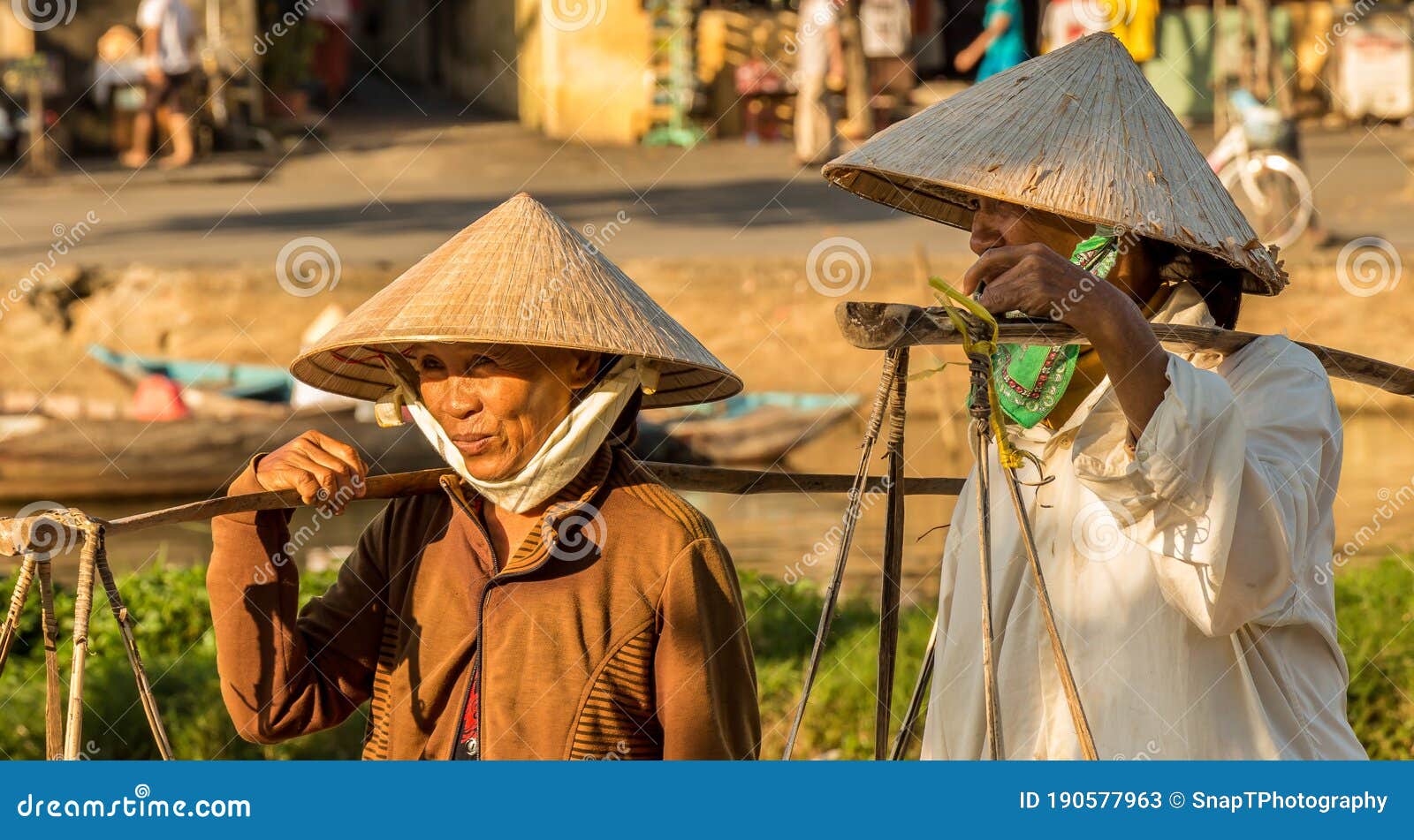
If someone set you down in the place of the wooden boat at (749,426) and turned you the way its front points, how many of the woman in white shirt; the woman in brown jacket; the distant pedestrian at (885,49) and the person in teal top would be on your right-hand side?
2

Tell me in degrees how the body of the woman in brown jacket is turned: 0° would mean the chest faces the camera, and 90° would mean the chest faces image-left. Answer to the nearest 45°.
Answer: approximately 45°

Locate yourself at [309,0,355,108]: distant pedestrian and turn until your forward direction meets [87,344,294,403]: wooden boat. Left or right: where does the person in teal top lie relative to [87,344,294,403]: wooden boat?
left

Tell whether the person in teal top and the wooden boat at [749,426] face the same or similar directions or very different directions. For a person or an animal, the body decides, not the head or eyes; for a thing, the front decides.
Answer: very different directions

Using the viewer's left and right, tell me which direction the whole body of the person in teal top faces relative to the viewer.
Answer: facing to the left of the viewer

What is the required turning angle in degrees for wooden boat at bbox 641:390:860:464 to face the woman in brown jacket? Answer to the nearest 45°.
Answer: approximately 90° to its right

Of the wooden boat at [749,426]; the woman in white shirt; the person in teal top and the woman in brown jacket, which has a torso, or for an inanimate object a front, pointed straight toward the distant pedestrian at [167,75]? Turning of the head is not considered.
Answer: the person in teal top

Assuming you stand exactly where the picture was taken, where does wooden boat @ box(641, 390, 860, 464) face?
facing to the right of the viewer

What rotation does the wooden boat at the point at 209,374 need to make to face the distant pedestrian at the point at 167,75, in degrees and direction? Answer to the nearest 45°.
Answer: approximately 90° to its right

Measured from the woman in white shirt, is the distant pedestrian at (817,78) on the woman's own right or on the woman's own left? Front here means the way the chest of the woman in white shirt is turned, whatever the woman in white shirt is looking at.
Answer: on the woman's own right

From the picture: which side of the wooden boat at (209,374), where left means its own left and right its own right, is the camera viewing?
left
